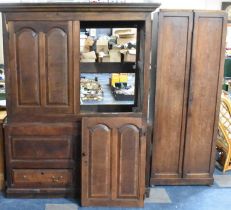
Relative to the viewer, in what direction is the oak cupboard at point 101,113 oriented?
toward the camera

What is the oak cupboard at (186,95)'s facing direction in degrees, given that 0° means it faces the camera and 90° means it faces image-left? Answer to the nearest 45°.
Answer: approximately 0°
